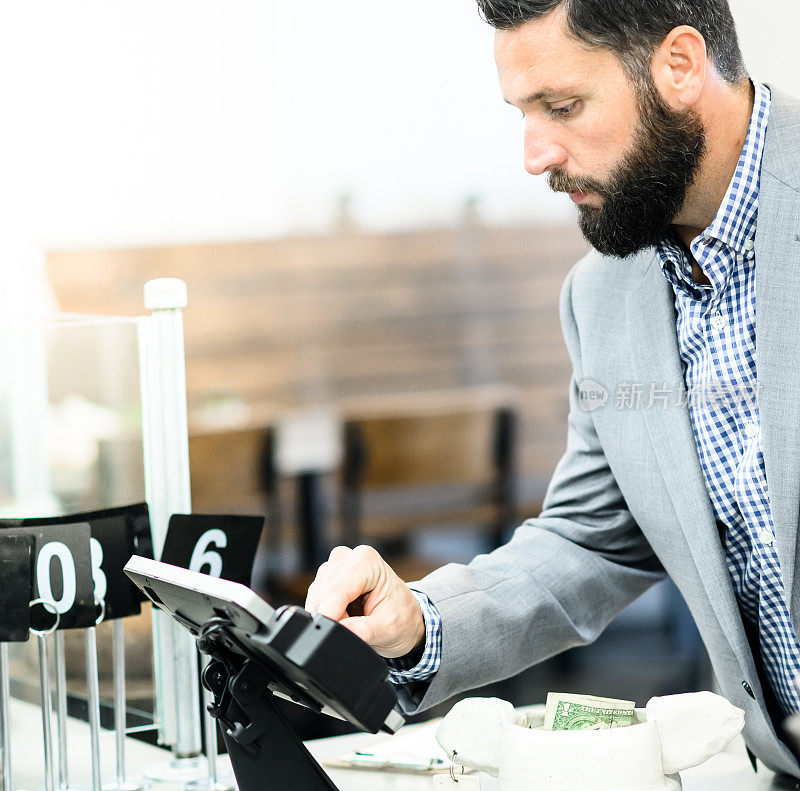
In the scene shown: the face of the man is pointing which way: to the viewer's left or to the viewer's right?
to the viewer's left

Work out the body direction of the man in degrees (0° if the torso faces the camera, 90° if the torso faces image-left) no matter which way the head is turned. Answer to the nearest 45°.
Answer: approximately 45°

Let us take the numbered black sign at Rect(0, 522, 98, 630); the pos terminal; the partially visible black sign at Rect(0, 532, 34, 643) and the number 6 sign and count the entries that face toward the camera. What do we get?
3

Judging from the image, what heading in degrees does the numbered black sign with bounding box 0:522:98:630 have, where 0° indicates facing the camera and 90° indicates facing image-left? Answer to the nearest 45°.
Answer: approximately 0°

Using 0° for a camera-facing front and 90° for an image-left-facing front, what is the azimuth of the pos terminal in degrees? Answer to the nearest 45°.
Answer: approximately 225°

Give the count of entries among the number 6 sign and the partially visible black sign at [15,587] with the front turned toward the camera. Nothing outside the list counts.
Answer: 2
